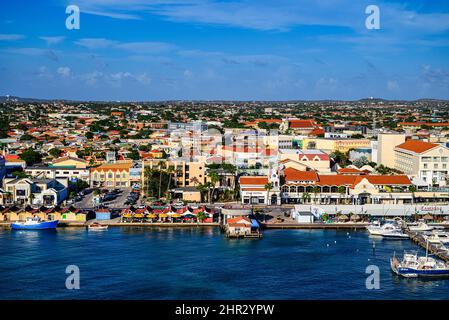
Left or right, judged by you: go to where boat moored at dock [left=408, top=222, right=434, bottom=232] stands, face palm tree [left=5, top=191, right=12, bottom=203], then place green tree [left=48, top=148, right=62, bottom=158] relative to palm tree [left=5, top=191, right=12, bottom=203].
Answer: right

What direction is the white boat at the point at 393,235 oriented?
to the viewer's left

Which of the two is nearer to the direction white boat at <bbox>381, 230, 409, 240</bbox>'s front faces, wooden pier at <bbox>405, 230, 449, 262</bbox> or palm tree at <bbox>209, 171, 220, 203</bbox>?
the palm tree

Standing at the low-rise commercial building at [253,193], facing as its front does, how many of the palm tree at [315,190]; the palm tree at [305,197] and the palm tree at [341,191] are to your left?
3

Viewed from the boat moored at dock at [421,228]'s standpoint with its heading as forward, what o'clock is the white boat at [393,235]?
The white boat is roughly at 10 o'clock from the boat moored at dock.

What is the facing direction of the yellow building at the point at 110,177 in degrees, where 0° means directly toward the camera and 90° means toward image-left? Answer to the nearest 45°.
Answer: approximately 0°

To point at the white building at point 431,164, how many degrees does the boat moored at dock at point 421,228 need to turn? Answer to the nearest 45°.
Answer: approximately 90° to its right

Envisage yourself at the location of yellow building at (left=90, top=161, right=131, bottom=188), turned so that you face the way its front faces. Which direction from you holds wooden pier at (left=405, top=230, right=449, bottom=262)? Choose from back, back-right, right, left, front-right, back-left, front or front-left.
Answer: front-left

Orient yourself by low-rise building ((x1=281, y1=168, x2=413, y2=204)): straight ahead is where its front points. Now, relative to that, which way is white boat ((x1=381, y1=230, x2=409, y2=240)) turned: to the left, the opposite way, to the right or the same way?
to the right

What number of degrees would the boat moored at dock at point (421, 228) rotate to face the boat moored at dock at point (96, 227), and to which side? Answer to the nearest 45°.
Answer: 0° — it already faces it

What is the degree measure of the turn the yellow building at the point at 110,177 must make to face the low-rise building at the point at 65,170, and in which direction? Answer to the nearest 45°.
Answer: approximately 90° to its right

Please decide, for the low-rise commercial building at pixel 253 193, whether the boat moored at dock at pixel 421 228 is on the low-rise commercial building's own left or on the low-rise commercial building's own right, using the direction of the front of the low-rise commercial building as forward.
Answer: on the low-rise commercial building's own left

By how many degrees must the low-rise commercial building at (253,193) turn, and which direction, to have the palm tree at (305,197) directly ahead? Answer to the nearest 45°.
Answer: approximately 90° to its left

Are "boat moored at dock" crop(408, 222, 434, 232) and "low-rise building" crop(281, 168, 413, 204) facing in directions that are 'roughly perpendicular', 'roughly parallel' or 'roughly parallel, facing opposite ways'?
roughly perpendicular
